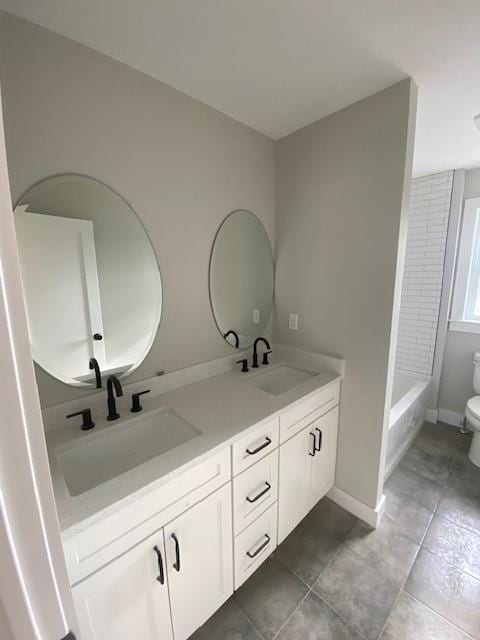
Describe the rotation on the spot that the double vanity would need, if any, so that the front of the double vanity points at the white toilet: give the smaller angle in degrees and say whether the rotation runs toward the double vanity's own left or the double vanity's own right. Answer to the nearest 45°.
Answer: approximately 45° to the double vanity's own left

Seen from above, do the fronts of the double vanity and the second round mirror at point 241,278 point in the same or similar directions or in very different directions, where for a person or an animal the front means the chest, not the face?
same or similar directions

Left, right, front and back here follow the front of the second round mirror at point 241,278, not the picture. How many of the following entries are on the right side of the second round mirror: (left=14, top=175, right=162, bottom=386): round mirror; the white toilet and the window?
1

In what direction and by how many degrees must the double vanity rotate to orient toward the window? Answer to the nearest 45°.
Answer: approximately 45° to its left

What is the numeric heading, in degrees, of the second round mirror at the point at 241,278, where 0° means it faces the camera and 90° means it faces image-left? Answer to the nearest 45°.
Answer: approximately 315°

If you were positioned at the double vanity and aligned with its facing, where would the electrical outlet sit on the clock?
The electrical outlet is roughly at 9 o'clock from the double vanity.

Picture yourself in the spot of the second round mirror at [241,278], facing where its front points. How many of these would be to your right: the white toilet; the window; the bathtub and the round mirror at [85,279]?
1

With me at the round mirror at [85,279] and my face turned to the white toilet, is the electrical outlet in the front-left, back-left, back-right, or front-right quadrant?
front-left

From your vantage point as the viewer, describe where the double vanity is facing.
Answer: facing the viewer and to the right of the viewer

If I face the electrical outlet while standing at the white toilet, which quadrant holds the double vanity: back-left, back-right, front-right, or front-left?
front-left

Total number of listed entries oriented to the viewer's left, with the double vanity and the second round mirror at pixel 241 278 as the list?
0
